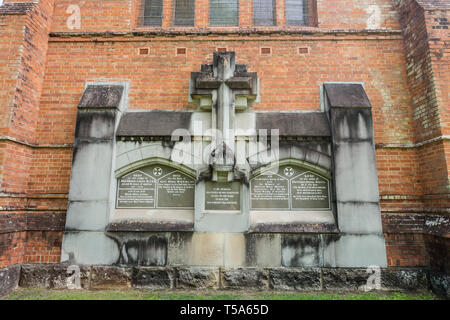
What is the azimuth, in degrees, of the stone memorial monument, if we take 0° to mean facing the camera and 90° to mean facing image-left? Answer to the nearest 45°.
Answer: approximately 0°

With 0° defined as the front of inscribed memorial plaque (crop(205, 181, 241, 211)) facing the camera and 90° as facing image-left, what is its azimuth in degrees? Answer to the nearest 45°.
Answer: approximately 0°
